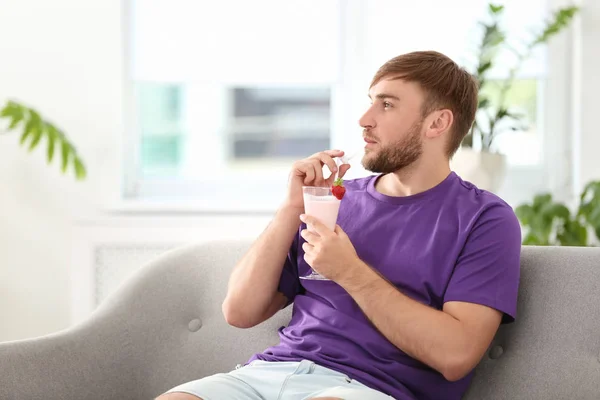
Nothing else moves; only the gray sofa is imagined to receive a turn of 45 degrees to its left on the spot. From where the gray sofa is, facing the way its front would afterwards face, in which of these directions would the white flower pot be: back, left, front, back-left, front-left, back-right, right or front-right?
left

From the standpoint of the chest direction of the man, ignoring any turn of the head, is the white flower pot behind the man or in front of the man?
behind

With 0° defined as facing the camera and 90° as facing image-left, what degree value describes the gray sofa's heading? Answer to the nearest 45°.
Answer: approximately 0°

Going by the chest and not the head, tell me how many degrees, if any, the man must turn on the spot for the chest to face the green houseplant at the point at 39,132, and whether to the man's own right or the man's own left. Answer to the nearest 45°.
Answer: approximately 90° to the man's own right

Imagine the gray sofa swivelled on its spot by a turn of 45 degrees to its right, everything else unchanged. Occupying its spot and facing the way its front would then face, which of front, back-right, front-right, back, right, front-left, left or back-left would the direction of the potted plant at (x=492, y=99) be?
back

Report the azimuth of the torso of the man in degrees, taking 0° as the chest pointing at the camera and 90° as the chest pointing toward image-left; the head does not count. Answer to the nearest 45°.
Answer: approximately 45°

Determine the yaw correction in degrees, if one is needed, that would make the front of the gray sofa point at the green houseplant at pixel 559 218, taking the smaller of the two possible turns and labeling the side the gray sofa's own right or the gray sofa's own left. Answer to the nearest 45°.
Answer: approximately 135° to the gray sofa's own left

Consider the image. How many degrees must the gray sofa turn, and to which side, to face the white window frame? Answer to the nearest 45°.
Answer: approximately 180°
